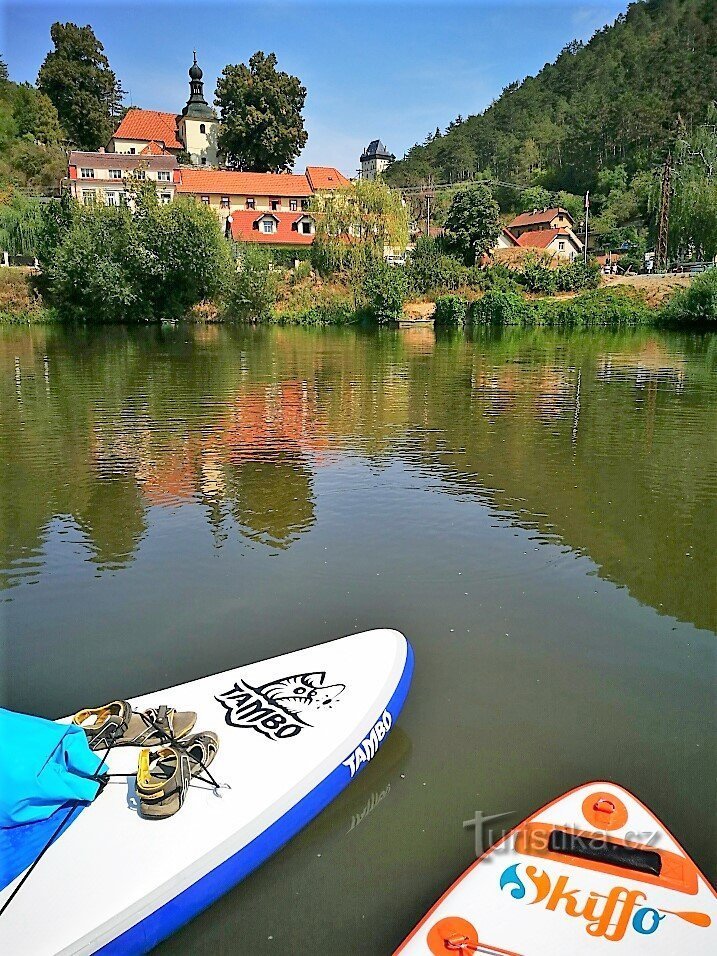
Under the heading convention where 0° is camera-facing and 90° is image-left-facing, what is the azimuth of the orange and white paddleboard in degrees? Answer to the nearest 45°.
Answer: approximately 180°

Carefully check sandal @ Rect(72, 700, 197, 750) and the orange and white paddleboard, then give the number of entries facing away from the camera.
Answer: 1

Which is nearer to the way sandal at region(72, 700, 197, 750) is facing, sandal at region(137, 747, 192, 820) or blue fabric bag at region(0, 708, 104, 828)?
the sandal

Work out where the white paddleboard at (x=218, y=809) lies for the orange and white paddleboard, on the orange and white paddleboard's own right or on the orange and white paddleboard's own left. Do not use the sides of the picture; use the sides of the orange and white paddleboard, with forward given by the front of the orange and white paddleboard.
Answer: on the orange and white paddleboard's own left

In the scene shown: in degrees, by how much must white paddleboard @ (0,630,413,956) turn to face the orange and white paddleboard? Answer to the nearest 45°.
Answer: approximately 90° to its right

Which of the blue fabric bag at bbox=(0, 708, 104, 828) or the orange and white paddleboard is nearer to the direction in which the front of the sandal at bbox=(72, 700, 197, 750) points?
the orange and white paddleboard

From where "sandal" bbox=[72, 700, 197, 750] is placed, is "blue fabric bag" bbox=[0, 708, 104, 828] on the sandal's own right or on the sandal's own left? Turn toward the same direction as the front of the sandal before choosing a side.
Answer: on the sandal's own right

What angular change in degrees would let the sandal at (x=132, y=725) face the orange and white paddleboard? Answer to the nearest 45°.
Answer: approximately 45° to its right

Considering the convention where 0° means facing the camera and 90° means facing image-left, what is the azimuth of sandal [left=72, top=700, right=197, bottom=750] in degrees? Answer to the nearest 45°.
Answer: approximately 270°

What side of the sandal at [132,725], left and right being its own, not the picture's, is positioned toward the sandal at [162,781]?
right

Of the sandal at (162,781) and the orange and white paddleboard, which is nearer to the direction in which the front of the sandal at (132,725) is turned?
the orange and white paddleboard

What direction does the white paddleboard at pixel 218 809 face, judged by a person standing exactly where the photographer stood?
facing away from the viewer and to the right of the viewer

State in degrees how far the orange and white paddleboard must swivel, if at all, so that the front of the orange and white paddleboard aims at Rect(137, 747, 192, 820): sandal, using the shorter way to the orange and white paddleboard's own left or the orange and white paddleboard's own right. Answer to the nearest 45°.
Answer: approximately 90° to the orange and white paddleboard's own left
